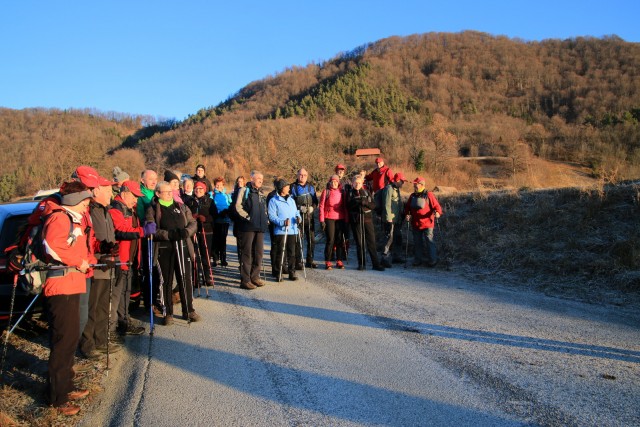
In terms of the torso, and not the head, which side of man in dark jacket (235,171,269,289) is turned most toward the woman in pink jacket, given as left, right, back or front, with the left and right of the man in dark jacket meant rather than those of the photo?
left

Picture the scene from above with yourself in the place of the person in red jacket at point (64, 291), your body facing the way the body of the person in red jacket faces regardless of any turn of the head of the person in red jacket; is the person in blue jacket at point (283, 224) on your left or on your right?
on your left

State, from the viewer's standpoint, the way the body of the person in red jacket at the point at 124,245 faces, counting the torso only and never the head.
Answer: to the viewer's right

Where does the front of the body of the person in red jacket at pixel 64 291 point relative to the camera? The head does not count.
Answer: to the viewer's right

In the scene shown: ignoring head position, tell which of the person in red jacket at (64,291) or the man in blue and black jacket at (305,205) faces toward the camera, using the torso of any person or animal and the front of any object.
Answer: the man in blue and black jacket

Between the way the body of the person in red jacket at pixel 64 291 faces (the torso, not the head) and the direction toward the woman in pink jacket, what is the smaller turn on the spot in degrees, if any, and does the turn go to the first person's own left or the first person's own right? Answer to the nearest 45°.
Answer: approximately 45° to the first person's own left

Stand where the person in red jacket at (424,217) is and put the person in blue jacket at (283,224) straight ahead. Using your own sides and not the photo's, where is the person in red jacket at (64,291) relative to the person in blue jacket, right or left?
left

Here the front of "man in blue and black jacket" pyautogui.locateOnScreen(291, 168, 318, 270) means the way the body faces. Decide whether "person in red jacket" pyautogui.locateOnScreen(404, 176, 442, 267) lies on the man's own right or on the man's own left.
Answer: on the man's own left

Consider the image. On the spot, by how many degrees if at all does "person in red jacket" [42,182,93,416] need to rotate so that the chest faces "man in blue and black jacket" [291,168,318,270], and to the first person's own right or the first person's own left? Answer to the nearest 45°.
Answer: approximately 45° to the first person's own left

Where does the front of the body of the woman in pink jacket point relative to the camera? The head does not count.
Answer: toward the camera

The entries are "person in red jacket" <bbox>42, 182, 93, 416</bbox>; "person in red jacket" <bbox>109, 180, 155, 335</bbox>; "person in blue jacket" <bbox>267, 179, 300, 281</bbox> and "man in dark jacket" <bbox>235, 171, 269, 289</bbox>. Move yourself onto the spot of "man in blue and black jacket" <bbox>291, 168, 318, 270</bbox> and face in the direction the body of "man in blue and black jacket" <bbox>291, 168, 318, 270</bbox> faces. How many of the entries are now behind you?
0
